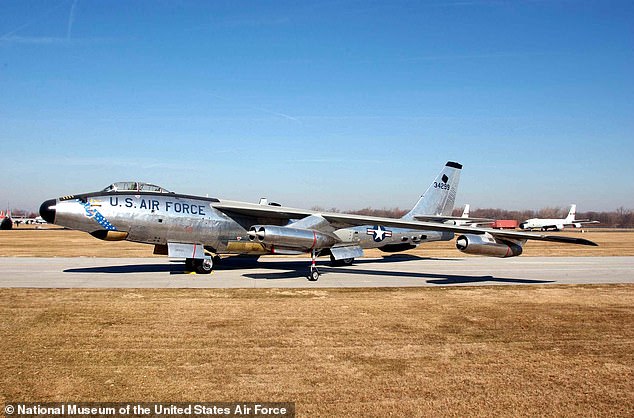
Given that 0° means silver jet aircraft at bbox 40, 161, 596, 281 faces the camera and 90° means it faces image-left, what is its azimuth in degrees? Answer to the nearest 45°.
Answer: approximately 45°
